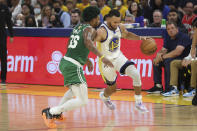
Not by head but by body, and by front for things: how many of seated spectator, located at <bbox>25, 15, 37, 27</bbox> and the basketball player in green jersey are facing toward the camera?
1

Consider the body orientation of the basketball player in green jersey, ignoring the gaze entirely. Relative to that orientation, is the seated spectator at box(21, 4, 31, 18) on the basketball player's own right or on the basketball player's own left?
on the basketball player's own left

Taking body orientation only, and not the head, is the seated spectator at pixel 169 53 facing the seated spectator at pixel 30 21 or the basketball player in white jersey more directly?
the basketball player in white jersey

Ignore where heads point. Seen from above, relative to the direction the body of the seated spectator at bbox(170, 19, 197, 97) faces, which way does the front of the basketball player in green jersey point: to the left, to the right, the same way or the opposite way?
the opposite way

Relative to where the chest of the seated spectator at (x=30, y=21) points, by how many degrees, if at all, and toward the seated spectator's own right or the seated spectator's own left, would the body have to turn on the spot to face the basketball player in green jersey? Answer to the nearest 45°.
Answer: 0° — they already face them

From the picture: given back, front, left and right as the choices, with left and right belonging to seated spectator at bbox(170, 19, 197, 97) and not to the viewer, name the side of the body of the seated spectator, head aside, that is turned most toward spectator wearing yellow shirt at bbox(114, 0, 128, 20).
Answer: right
